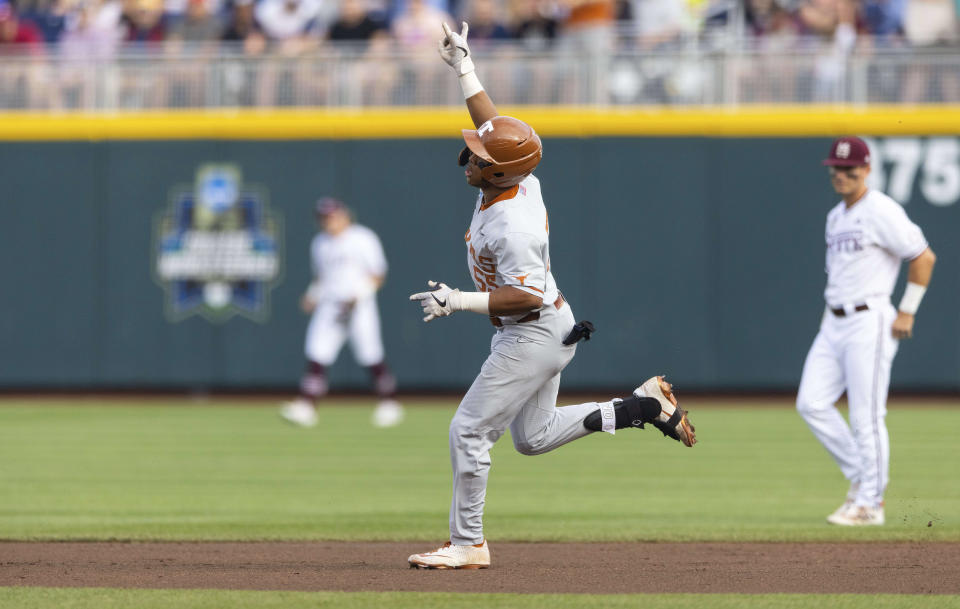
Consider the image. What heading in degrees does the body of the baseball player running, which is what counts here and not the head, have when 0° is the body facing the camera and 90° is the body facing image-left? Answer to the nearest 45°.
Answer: approximately 90°

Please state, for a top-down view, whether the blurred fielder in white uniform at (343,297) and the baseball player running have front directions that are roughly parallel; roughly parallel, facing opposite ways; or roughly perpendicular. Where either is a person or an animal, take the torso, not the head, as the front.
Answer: roughly perpendicular

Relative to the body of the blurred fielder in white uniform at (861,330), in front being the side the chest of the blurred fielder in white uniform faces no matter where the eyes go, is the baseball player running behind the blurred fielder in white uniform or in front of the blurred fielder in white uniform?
in front

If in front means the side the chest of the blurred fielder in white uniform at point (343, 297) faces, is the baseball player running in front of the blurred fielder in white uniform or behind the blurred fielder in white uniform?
in front

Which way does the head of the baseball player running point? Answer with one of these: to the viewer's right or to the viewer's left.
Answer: to the viewer's left

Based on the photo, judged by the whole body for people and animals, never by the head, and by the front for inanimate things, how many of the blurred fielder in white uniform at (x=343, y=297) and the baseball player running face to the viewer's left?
1

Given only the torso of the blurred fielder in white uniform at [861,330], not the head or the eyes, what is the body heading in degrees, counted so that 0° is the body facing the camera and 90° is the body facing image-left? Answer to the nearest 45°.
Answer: approximately 45°

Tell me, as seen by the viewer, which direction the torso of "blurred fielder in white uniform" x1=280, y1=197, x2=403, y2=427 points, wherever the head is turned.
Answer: toward the camera

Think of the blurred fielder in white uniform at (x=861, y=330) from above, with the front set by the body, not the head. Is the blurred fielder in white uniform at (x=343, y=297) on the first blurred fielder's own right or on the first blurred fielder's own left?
on the first blurred fielder's own right
